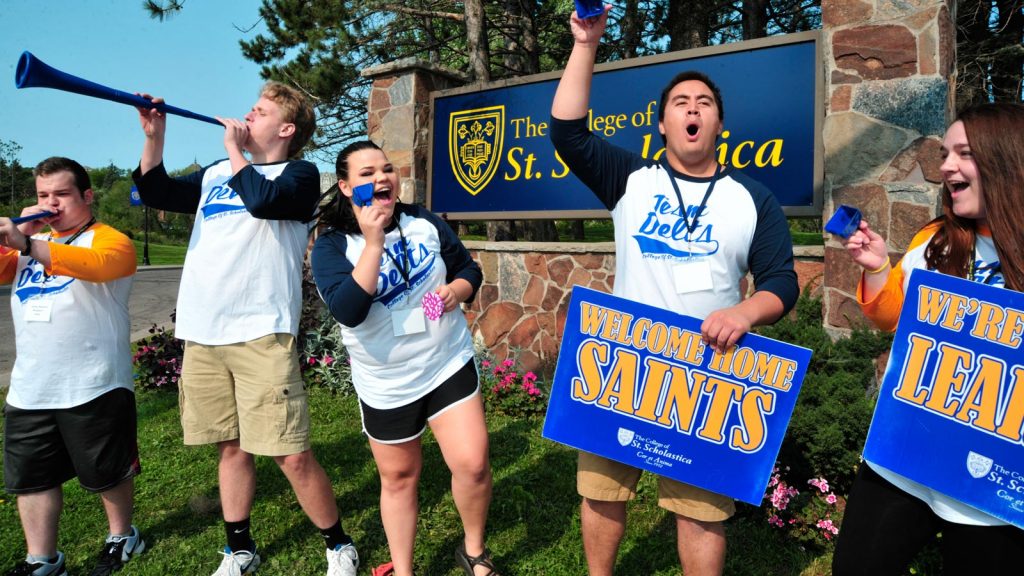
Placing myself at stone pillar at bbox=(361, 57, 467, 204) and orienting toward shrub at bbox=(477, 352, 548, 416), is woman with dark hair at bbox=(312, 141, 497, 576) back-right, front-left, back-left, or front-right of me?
front-right

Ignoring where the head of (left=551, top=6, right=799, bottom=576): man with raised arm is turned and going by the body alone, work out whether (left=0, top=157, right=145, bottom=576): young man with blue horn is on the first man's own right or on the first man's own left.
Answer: on the first man's own right

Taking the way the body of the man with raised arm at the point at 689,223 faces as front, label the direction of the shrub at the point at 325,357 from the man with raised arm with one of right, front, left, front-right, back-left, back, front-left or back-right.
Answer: back-right

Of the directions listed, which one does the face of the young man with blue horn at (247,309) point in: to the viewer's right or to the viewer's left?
to the viewer's left

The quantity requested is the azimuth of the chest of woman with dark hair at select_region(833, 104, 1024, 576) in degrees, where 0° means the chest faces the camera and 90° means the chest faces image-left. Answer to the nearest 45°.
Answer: approximately 45°

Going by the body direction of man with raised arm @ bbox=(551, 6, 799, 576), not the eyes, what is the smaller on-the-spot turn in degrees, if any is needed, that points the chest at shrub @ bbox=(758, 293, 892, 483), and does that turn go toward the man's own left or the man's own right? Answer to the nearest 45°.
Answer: approximately 135° to the man's own left

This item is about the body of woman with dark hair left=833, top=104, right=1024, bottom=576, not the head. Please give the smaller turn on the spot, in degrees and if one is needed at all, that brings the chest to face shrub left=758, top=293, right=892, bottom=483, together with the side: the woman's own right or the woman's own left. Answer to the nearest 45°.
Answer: approximately 135° to the woman's own right

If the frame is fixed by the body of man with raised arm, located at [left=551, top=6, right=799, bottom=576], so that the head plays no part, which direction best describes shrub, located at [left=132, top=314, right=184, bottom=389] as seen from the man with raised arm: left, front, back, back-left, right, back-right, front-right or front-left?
back-right

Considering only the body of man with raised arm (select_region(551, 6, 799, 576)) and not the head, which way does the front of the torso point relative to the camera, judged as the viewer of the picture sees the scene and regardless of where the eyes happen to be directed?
toward the camera

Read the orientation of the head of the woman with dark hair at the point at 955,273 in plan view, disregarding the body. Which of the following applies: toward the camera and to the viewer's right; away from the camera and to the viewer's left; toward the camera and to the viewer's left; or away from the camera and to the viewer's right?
toward the camera and to the viewer's left

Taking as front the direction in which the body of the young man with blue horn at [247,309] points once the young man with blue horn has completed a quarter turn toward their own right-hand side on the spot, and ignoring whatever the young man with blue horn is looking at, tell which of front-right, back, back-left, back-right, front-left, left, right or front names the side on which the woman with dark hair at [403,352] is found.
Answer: back

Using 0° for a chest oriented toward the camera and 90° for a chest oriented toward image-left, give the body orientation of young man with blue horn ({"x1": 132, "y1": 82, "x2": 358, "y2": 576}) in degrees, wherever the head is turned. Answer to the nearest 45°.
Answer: approximately 45°
